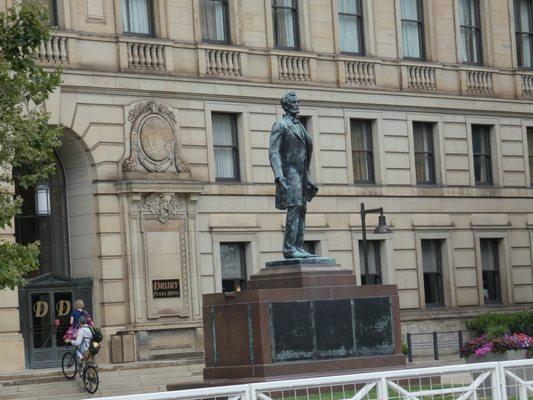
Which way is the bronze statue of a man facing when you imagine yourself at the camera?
facing the viewer and to the right of the viewer

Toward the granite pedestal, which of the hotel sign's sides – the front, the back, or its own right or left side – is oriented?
front

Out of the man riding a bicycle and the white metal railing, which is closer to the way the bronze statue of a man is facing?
the white metal railing

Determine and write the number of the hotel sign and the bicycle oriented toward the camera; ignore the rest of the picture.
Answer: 1

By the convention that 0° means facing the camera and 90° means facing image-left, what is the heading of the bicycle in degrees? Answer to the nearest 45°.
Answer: approximately 135°

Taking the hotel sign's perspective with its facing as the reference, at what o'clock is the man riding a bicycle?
The man riding a bicycle is roughly at 1 o'clock from the hotel sign.

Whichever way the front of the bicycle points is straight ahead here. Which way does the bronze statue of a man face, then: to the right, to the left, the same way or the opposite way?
the opposite way

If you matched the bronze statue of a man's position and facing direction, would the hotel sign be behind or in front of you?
behind
